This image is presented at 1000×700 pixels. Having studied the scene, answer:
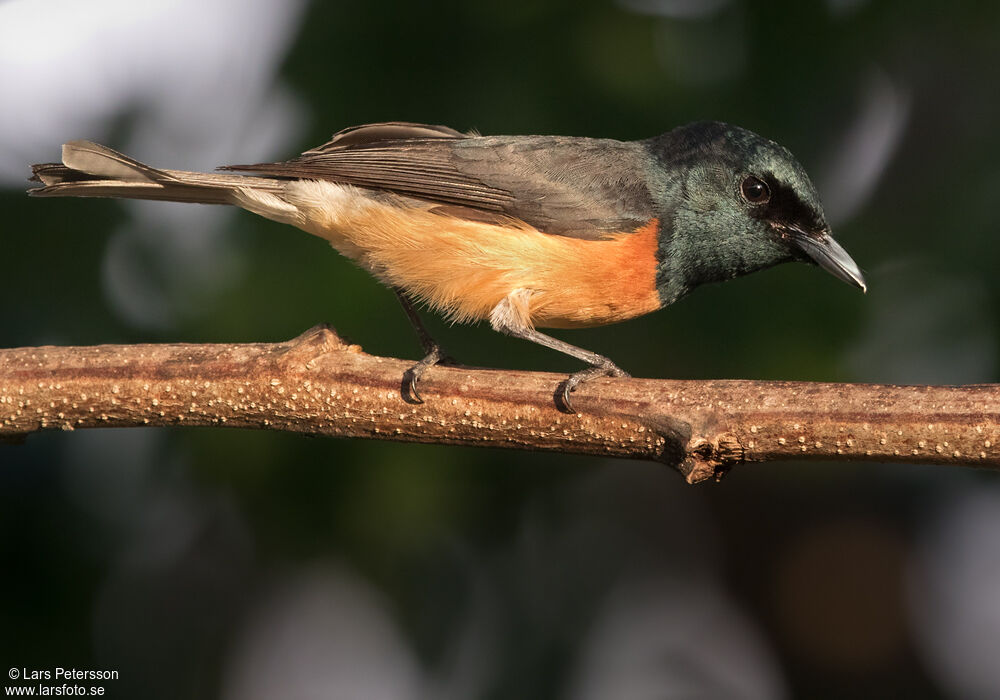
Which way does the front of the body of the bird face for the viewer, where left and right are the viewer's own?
facing to the right of the viewer
